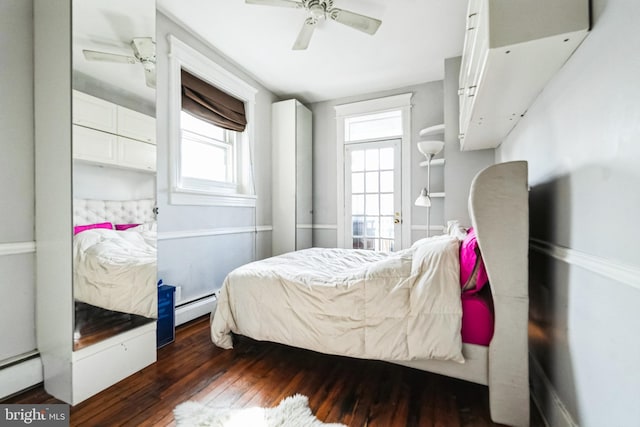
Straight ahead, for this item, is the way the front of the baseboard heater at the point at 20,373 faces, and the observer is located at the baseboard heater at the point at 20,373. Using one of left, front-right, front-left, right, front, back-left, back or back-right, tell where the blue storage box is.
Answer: front-left

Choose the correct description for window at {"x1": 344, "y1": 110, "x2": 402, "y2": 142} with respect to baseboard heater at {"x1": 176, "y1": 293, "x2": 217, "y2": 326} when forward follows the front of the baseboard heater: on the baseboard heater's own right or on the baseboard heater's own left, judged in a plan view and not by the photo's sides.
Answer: on the baseboard heater's own left

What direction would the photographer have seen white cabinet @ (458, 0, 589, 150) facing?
facing to the left of the viewer

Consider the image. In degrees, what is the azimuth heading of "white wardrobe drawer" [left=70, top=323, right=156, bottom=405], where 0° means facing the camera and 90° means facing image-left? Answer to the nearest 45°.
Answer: approximately 315°

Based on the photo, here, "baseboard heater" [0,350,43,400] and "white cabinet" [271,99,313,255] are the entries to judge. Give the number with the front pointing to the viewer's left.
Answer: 0

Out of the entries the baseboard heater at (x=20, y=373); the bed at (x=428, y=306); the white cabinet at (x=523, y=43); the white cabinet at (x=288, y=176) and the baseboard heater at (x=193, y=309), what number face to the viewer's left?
2

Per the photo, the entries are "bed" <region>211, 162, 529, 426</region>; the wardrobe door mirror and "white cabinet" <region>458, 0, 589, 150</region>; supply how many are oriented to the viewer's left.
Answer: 2

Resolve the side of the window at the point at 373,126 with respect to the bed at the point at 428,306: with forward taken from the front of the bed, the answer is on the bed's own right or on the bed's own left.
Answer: on the bed's own right

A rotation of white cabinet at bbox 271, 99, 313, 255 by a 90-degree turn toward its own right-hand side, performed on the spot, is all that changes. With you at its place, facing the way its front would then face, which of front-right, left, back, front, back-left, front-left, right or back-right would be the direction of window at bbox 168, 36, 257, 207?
front

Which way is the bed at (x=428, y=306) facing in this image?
to the viewer's left
